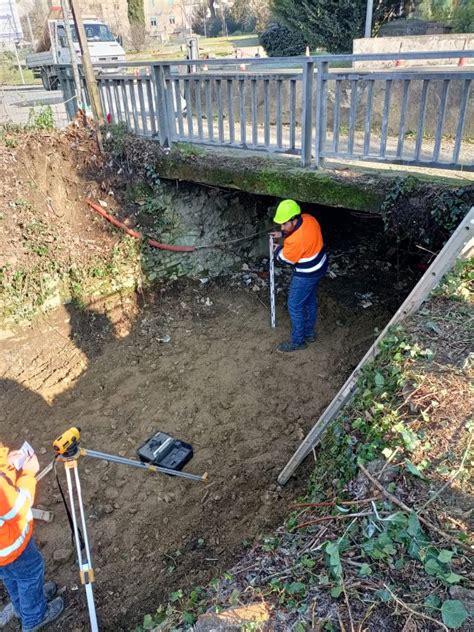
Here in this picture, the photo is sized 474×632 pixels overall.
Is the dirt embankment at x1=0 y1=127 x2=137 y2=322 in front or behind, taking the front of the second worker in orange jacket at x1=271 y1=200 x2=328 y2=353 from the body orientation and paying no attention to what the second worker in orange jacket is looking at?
in front

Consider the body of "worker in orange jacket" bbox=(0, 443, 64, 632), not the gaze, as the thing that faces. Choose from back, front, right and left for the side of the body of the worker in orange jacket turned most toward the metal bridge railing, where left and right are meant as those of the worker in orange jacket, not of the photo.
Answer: front

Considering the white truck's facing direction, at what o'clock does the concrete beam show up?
The concrete beam is roughly at 1 o'clock from the white truck.

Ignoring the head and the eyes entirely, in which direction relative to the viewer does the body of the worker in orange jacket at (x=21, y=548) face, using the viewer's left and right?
facing away from the viewer and to the right of the viewer

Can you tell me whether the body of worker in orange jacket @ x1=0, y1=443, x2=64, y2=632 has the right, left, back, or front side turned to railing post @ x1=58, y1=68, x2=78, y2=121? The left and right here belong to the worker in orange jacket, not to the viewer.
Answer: front

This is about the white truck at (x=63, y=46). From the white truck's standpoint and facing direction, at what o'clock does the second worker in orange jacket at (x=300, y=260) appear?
The second worker in orange jacket is roughly at 1 o'clock from the white truck.

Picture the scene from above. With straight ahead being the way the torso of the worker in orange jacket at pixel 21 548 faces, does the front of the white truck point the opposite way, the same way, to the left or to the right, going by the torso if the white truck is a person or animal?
to the right

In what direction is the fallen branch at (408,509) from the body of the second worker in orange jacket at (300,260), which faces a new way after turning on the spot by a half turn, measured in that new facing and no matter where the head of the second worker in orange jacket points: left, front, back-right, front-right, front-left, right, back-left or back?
right

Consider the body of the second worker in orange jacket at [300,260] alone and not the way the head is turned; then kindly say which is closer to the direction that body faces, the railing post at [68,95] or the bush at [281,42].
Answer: the railing post

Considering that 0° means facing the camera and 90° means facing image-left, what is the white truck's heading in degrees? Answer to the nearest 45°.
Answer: approximately 315°

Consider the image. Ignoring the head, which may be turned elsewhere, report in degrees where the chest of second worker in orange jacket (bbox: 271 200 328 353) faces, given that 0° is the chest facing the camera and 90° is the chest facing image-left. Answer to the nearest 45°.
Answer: approximately 90°

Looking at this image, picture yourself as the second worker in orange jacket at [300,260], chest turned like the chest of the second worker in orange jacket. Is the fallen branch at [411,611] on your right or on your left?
on your left

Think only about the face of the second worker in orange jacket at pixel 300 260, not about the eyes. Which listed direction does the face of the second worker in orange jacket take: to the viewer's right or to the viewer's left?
to the viewer's left

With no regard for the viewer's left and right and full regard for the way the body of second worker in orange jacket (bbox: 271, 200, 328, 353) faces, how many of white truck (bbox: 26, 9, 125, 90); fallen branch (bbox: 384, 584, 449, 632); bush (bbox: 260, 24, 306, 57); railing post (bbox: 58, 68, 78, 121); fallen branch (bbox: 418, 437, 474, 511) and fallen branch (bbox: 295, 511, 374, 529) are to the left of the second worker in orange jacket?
3

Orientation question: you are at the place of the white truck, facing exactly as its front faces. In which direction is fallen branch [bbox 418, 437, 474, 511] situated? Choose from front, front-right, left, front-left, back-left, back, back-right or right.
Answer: front-right

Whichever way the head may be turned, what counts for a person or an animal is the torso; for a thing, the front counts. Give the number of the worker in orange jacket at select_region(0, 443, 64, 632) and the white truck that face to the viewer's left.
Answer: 0
